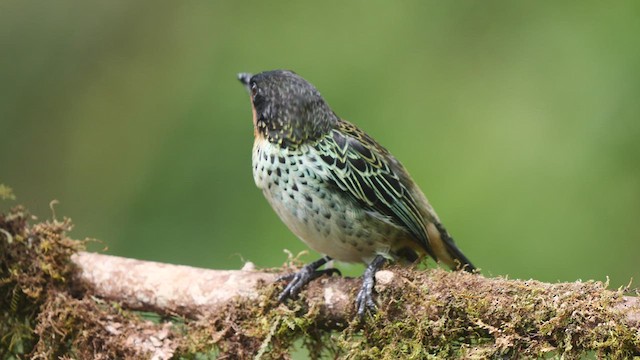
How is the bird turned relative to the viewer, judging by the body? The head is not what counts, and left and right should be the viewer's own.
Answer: facing to the left of the viewer
